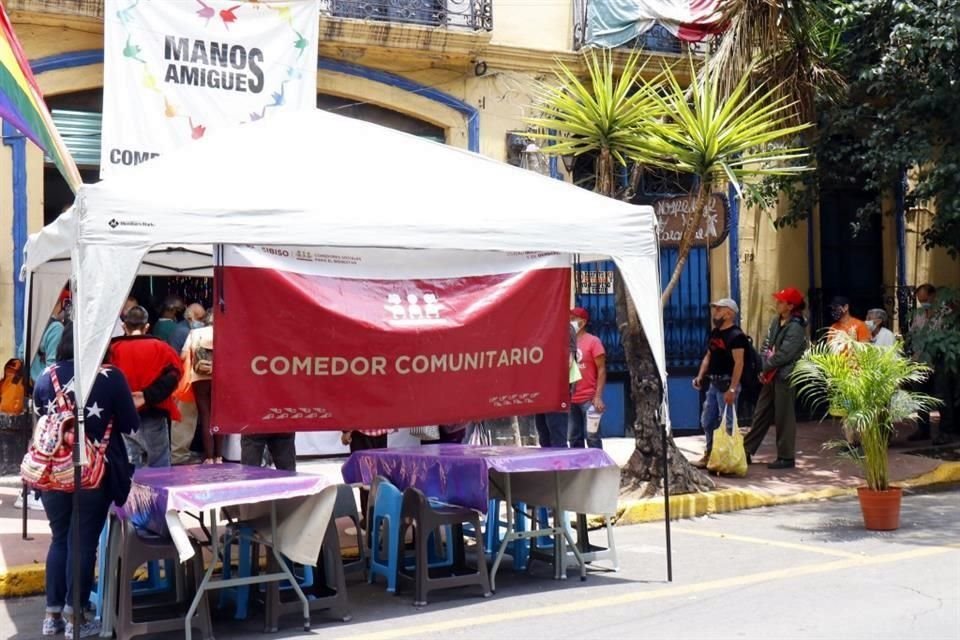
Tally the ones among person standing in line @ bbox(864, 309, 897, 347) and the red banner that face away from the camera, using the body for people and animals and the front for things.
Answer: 0

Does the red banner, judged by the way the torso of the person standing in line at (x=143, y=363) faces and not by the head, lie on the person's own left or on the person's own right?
on the person's own right

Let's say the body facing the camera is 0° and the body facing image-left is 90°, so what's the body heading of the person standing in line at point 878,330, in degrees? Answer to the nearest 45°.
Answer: approximately 90°

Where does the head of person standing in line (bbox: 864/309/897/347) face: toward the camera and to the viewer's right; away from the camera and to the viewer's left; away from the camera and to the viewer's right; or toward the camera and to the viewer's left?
toward the camera and to the viewer's left

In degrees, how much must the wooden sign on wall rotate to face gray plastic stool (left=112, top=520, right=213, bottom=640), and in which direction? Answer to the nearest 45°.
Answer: approximately 45° to its right

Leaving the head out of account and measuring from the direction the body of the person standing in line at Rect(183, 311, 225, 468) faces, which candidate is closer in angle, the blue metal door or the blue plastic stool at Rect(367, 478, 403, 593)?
the blue metal door

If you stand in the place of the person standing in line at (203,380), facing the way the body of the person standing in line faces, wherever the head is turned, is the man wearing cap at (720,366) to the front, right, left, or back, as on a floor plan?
right

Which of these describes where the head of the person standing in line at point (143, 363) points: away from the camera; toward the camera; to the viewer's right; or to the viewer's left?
away from the camera

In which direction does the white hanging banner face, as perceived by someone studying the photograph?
facing the viewer

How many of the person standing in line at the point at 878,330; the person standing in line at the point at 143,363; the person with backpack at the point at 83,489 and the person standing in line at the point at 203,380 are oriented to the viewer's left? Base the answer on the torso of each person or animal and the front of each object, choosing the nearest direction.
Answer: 1

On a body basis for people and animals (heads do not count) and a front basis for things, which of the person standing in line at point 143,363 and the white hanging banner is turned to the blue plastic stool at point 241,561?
the white hanging banner

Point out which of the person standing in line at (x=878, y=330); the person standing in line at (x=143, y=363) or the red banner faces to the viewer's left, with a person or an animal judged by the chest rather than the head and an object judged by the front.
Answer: the person standing in line at (x=878, y=330)

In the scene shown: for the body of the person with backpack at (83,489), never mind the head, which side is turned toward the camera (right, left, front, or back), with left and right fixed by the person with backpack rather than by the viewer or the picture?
back
